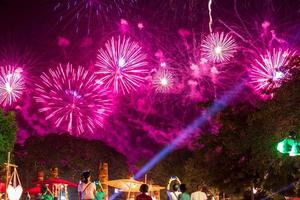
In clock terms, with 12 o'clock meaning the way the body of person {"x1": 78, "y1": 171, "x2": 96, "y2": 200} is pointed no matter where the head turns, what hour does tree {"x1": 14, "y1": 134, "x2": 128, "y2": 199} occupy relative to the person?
The tree is roughly at 12 o'clock from the person.

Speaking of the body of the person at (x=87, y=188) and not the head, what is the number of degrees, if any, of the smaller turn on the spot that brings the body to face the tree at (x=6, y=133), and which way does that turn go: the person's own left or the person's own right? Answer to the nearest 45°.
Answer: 0° — they already face it

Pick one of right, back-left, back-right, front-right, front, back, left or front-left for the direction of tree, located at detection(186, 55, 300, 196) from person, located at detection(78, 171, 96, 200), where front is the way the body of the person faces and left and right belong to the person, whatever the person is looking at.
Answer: front-right

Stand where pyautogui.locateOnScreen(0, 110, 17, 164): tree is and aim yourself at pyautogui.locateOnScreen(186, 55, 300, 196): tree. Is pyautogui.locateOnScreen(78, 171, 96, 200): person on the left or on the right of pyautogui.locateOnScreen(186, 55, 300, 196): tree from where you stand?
right

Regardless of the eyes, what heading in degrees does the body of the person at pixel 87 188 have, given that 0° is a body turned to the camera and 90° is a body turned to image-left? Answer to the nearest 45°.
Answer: approximately 180°

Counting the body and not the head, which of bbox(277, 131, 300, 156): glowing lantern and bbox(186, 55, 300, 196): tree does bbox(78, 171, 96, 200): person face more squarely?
the tree

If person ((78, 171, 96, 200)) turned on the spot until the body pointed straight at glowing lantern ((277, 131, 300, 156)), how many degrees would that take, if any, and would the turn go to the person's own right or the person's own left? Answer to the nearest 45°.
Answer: approximately 90° to the person's own right
